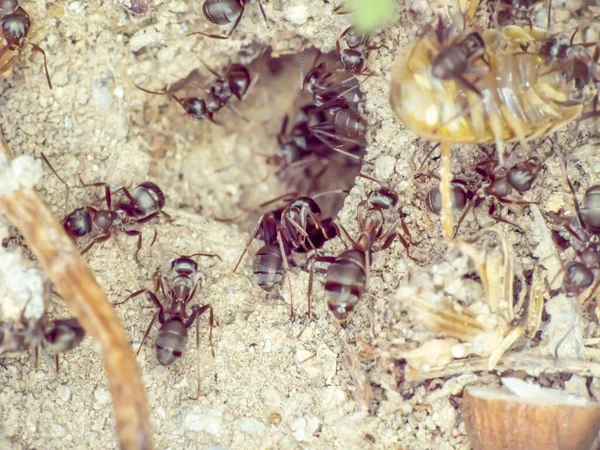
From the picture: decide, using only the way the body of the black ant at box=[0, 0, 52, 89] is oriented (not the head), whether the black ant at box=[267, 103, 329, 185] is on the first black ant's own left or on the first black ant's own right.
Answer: on the first black ant's own left

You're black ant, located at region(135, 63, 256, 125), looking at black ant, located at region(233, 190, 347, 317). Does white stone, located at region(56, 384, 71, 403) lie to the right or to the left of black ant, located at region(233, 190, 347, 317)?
right

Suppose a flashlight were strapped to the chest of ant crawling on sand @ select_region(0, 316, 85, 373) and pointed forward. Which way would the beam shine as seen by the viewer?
to the viewer's left

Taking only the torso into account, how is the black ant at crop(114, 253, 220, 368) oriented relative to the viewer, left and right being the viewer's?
facing away from the viewer

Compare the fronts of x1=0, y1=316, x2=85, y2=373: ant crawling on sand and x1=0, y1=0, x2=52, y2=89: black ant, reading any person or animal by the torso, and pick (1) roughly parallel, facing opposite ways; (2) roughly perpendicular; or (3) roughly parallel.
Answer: roughly perpendicular
